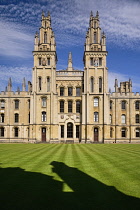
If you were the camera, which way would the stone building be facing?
facing the viewer
